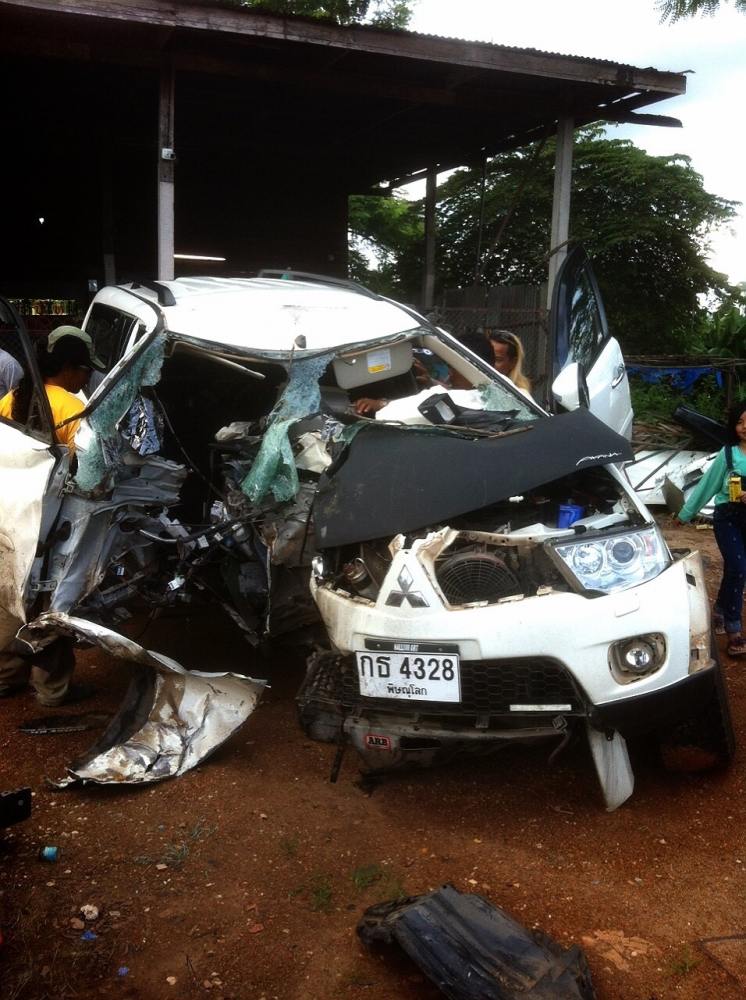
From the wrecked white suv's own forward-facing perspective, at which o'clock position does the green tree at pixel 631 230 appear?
The green tree is roughly at 8 o'clock from the wrecked white suv.

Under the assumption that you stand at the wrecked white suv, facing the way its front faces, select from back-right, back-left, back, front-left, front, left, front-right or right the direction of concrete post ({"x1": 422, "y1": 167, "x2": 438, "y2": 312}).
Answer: back-left

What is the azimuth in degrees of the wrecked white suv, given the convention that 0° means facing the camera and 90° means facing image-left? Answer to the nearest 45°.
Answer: approximately 315°

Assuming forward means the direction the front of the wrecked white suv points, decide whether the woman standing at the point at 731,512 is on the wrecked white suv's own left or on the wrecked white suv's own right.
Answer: on the wrecked white suv's own left

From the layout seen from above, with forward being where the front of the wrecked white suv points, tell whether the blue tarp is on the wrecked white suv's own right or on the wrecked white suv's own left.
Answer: on the wrecked white suv's own left

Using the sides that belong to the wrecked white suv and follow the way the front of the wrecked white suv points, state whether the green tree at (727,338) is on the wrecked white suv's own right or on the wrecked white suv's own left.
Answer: on the wrecked white suv's own left

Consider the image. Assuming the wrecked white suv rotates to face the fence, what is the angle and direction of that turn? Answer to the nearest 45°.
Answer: approximately 135° to its left

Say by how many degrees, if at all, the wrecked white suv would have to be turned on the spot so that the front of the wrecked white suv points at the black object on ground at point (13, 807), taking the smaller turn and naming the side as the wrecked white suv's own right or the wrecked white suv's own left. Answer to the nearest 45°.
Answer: approximately 90° to the wrecked white suv's own right

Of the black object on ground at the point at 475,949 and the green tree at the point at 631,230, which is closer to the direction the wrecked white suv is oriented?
the black object on ground

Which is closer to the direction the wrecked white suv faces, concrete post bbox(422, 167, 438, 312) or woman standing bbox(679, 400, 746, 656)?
the woman standing
